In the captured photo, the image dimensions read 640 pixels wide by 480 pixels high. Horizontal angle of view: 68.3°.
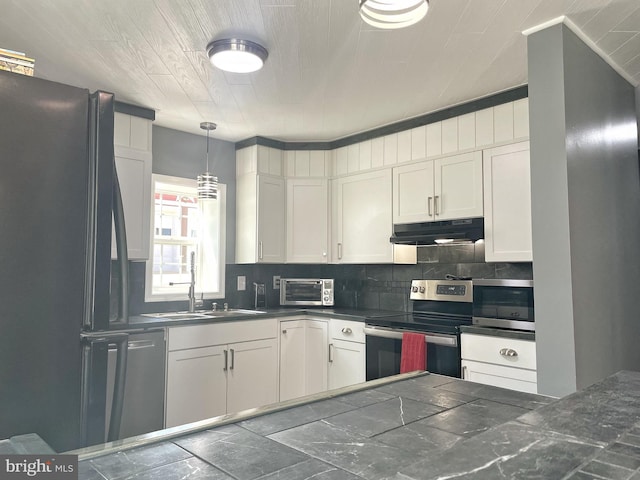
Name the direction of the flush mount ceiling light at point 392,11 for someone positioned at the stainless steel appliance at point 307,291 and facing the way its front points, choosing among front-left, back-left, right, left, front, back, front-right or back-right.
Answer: front

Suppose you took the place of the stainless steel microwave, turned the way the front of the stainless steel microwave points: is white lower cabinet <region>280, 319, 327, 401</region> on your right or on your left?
on your right

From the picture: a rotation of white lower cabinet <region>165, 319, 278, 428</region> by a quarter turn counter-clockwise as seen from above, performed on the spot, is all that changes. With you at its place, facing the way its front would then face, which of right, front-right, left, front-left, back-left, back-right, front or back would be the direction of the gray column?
right

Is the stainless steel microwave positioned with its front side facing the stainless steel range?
no

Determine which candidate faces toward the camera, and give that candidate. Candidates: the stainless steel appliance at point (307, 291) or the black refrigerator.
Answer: the stainless steel appliance

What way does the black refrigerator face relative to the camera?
to the viewer's right

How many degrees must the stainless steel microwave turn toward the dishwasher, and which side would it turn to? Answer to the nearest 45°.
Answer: approximately 45° to its right

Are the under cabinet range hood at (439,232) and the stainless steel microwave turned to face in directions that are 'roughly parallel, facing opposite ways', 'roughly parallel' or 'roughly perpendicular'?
roughly parallel

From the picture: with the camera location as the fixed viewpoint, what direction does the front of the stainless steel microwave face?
facing the viewer and to the left of the viewer

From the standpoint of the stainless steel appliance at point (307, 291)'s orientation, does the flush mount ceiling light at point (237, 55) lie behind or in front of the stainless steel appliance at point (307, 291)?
in front

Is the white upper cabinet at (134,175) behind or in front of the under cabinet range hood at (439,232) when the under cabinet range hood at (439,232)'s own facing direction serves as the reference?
in front

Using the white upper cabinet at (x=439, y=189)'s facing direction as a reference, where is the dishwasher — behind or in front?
in front

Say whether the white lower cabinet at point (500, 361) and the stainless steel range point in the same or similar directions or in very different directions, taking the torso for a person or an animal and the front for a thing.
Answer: same or similar directions

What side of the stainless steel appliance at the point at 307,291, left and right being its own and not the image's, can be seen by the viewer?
front

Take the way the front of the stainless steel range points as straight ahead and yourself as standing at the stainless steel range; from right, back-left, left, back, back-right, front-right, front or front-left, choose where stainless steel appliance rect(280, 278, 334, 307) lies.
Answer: right

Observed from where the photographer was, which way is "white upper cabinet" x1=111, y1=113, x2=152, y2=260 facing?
facing the viewer and to the right of the viewer
